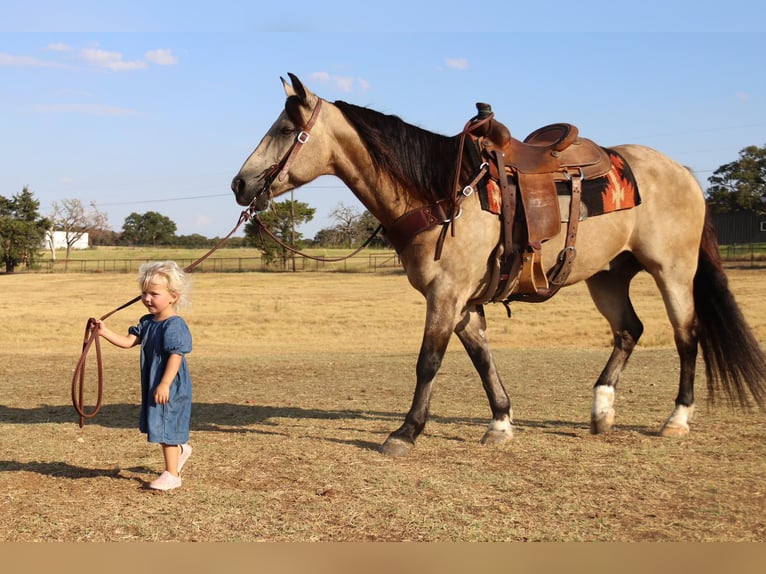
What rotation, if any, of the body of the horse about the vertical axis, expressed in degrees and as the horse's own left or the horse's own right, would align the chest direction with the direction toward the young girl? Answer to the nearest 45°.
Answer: approximately 45° to the horse's own left

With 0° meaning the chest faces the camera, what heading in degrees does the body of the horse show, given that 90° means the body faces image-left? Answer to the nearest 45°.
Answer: approximately 90°
